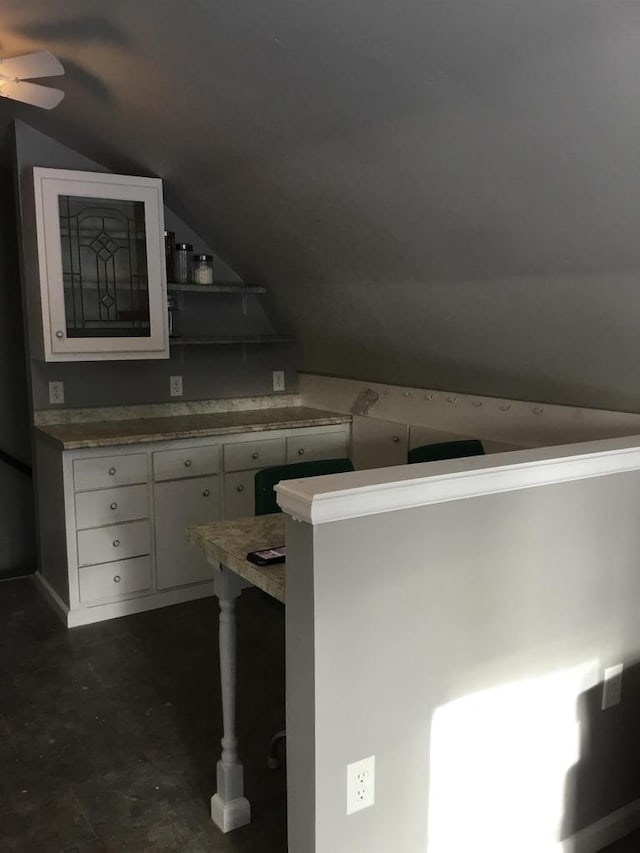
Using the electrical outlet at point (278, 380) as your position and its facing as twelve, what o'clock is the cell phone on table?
The cell phone on table is roughly at 12 o'clock from the electrical outlet.

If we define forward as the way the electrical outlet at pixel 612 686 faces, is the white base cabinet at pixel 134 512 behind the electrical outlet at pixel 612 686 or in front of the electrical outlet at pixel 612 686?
behind

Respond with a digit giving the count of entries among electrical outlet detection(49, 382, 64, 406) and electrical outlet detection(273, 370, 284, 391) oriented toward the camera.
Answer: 2

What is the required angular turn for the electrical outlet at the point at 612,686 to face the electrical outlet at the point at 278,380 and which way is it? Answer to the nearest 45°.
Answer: approximately 180°

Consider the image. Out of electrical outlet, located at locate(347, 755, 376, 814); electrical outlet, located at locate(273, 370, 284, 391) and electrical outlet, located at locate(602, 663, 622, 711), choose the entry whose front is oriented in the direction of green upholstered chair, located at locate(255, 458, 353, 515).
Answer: electrical outlet, located at locate(273, 370, 284, 391)

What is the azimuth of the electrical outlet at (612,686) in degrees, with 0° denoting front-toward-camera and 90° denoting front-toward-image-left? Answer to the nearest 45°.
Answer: approximately 315°

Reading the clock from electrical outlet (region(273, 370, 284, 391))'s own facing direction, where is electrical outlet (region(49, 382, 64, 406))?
electrical outlet (region(49, 382, 64, 406)) is roughly at 2 o'clock from electrical outlet (region(273, 370, 284, 391)).

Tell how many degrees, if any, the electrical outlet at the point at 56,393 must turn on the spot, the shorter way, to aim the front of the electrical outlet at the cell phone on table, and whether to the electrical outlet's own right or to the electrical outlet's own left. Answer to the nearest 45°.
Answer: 0° — it already faces it
